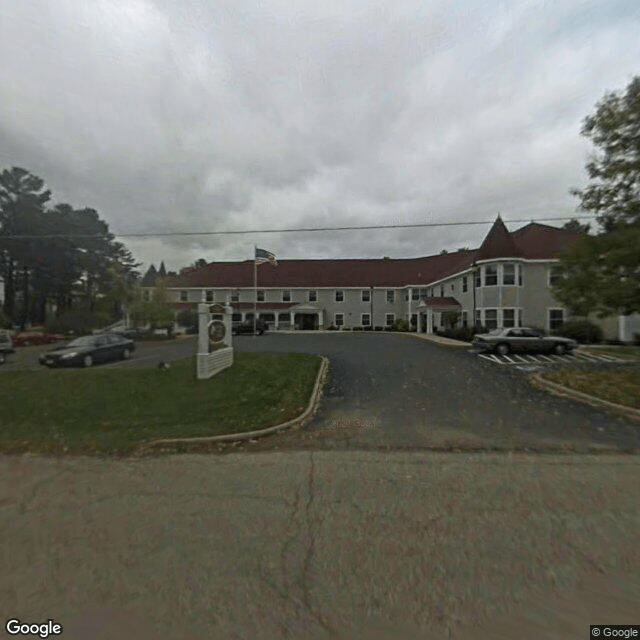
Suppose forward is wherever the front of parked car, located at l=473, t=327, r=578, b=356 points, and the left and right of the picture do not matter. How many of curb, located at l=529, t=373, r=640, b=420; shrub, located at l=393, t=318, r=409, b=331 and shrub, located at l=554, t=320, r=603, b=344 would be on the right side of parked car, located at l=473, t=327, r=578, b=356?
1

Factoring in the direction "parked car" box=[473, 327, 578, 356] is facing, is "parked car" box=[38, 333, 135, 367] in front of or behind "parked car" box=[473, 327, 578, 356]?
behind

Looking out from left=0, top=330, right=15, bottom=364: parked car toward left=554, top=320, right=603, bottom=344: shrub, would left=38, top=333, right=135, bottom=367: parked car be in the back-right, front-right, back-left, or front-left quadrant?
front-right

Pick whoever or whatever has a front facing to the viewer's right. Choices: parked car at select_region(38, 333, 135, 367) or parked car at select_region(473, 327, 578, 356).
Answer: parked car at select_region(473, 327, 578, 356)

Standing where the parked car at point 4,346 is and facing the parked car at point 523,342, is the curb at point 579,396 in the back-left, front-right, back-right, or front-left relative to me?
front-right

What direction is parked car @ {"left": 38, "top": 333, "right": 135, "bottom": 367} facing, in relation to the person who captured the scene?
facing the viewer and to the left of the viewer

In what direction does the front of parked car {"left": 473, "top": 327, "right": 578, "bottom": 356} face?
to the viewer's right
